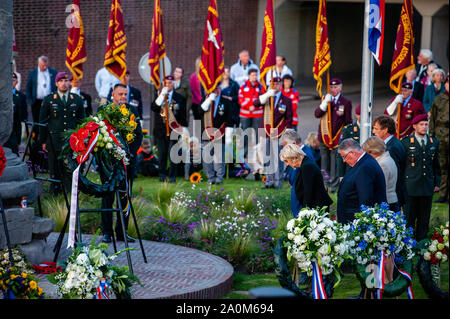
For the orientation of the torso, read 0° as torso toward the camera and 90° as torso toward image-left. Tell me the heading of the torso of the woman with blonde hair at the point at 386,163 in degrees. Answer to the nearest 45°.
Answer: approximately 90°

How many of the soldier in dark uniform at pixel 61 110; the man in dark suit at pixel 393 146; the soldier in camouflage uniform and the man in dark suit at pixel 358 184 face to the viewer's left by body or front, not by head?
2

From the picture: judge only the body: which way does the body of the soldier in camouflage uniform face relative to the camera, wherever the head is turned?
toward the camera

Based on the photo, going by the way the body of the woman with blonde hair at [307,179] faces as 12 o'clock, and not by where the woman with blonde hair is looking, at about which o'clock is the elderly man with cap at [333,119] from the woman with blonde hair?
The elderly man with cap is roughly at 3 o'clock from the woman with blonde hair.

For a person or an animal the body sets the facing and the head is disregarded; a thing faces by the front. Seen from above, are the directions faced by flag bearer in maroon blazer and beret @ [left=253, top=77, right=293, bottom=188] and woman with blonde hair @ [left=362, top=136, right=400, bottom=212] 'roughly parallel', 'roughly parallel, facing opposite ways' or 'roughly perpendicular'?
roughly perpendicular

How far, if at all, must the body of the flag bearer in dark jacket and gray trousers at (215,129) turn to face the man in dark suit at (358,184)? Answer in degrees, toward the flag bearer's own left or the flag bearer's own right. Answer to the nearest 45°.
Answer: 0° — they already face them

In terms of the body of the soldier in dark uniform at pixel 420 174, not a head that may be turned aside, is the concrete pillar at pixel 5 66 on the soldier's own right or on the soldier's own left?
on the soldier's own right

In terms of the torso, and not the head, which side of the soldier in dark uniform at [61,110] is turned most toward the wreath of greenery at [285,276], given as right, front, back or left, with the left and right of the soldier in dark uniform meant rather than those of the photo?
front

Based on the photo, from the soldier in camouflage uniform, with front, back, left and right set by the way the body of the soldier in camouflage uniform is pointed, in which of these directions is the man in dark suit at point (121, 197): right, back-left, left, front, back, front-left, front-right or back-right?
front-right

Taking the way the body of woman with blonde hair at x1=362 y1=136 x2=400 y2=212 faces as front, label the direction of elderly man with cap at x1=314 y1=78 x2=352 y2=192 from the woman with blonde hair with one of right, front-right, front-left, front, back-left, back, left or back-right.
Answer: right

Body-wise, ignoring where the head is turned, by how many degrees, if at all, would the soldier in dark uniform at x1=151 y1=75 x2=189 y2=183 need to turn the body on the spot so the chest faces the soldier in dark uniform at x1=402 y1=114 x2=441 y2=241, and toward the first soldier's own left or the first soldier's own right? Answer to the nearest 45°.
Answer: approximately 45° to the first soldier's own left

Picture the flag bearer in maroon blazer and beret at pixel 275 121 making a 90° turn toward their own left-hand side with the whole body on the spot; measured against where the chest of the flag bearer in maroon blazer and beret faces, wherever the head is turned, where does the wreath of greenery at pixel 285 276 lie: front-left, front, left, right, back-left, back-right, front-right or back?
right

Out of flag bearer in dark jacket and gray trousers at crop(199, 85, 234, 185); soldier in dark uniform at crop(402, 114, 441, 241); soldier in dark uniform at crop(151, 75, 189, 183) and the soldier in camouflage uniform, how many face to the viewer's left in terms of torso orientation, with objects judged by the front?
0

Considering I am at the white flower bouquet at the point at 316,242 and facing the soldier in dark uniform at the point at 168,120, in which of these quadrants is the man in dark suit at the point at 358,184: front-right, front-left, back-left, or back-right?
front-right

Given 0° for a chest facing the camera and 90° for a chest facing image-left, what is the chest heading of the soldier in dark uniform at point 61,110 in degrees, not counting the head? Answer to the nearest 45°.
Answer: approximately 0°

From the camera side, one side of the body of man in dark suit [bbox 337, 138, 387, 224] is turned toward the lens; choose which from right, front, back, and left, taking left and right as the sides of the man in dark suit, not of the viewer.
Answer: left

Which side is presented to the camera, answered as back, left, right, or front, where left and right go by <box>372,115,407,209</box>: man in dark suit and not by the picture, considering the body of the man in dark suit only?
left
